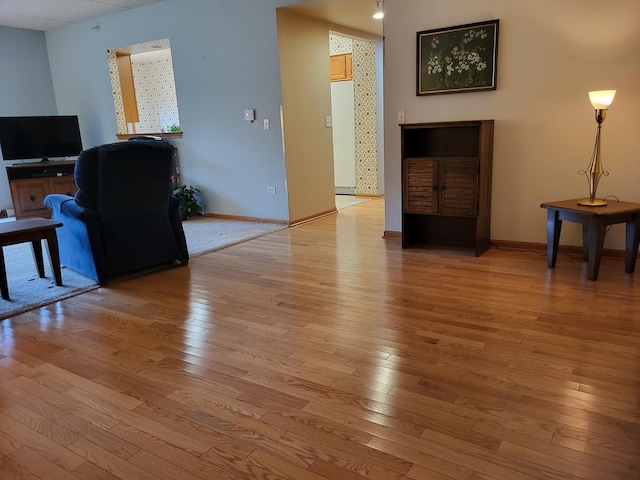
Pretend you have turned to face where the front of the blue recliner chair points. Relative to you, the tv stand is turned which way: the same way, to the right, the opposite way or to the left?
the opposite way

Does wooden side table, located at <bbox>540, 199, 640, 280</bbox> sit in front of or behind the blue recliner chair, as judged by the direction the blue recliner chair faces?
behind

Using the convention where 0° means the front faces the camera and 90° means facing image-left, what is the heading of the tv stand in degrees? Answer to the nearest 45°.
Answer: approximately 315°

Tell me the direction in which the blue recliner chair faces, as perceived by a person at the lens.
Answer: facing away from the viewer and to the left of the viewer

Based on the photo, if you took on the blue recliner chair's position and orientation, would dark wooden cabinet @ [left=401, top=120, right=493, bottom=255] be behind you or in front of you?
behind
